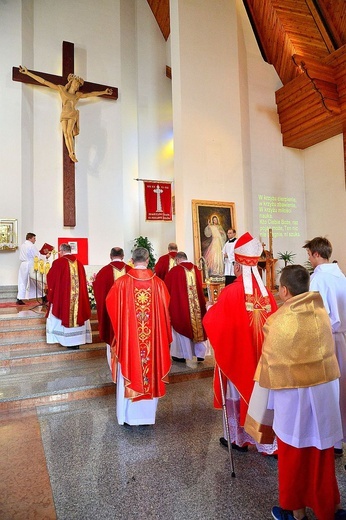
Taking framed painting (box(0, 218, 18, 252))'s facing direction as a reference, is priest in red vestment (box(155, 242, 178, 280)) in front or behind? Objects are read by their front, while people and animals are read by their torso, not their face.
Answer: in front

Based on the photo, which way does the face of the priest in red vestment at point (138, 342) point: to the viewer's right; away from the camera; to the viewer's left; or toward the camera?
away from the camera

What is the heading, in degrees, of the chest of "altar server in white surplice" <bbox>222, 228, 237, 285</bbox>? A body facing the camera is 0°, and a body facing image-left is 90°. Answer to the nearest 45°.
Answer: approximately 45°

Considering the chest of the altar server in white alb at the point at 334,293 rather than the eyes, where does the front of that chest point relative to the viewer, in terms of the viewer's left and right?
facing away from the viewer and to the left of the viewer

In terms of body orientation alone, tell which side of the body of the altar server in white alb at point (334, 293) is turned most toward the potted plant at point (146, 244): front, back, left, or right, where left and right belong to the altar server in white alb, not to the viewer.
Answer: front

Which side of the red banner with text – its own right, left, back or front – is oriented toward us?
front

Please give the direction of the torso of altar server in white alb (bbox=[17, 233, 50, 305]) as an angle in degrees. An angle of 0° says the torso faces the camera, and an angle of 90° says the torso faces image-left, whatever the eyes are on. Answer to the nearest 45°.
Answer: approximately 270°

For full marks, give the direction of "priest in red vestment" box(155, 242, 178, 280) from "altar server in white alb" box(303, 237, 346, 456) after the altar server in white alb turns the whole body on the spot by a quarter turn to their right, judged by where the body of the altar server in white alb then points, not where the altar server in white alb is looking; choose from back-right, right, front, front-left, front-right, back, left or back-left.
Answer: left

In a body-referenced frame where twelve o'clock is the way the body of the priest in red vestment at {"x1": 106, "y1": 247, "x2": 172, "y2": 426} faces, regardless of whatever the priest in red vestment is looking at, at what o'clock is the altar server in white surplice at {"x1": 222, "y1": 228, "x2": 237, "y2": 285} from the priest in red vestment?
The altar server in white surplice is roughly at 1 o'clock from the priest in red vestment.

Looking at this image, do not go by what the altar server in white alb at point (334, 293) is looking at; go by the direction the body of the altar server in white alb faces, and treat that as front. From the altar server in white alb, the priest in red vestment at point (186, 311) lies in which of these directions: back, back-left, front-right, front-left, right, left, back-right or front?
front

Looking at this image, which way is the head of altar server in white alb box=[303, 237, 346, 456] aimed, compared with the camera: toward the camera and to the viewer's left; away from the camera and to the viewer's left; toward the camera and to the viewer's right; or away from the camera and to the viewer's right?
away from the camera and to the viewer's left

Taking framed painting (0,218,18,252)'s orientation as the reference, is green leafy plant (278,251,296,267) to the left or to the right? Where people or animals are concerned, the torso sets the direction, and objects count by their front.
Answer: on its left

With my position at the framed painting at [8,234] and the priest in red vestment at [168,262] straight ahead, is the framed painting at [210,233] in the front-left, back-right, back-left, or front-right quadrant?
front-left
